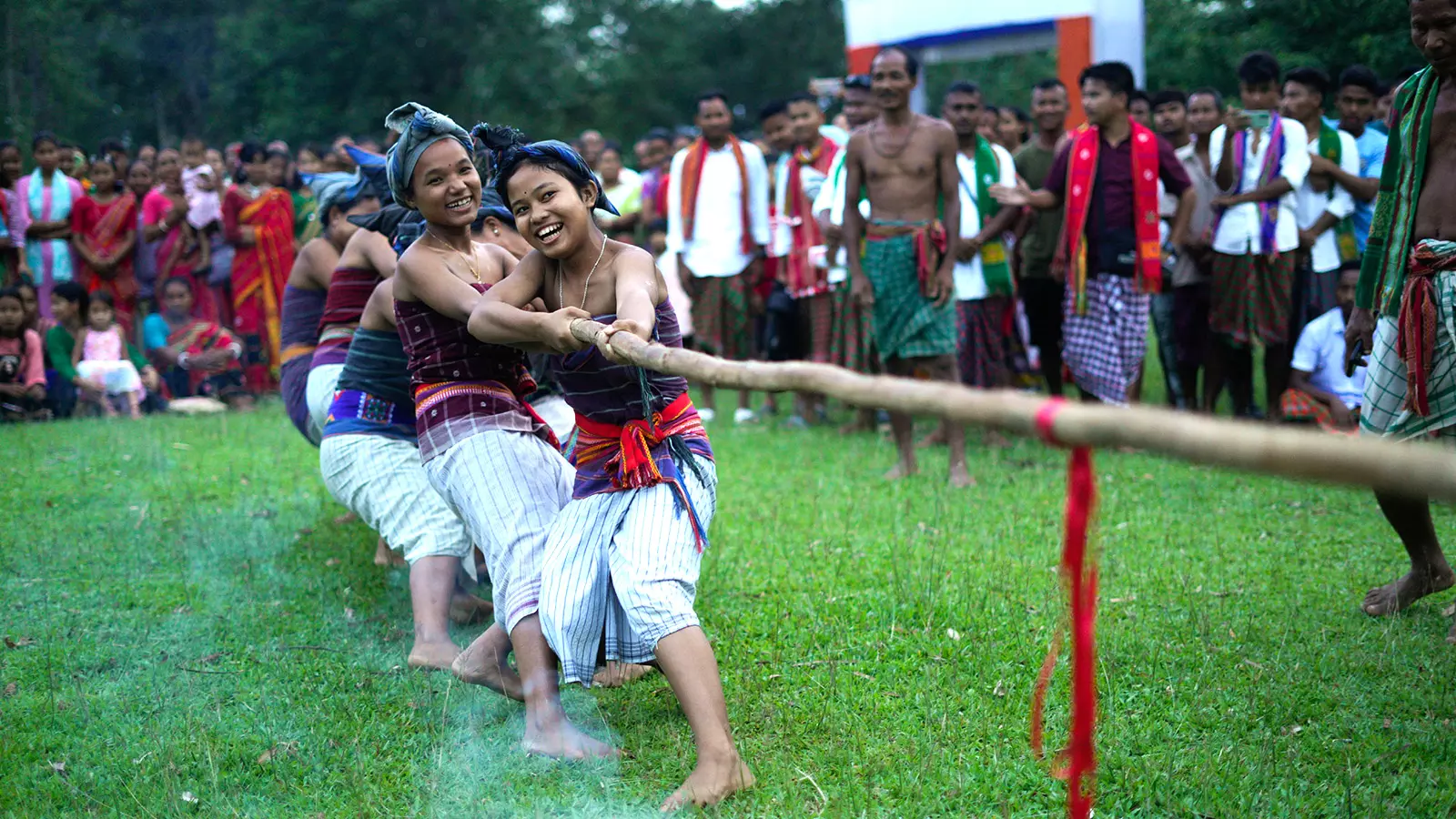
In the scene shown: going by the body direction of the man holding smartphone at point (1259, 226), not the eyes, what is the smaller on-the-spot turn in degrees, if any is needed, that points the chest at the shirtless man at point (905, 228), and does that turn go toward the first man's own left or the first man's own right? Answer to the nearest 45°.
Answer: approximately 45° to the first man's own right

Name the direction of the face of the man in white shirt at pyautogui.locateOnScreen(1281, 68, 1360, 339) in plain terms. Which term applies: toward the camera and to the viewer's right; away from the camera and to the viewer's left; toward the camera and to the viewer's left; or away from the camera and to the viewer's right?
toward the camera and to the viewer's left

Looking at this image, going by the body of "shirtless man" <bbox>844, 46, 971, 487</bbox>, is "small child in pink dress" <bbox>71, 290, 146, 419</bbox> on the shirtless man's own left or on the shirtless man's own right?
on the shirtless man's own right

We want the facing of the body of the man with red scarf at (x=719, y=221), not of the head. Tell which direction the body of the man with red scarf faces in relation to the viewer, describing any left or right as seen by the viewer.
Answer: facing the viewer

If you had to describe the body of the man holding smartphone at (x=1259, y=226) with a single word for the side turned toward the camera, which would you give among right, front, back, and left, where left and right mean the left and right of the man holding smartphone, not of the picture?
front

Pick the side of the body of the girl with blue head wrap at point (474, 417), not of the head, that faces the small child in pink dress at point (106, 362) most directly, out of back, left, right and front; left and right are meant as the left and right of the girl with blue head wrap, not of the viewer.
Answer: back

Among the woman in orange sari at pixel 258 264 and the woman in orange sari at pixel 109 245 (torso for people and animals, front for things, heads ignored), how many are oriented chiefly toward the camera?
2

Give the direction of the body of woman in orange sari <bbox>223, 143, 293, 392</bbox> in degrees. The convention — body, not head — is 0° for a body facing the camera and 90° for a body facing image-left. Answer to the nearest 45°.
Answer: approximately 0°

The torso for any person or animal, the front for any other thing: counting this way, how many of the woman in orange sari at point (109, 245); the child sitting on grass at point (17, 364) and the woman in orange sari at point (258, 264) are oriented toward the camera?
3

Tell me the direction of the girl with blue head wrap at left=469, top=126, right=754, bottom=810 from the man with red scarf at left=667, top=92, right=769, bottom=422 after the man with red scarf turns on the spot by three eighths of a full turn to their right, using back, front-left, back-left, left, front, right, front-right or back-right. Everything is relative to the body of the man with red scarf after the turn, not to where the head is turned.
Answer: back-left

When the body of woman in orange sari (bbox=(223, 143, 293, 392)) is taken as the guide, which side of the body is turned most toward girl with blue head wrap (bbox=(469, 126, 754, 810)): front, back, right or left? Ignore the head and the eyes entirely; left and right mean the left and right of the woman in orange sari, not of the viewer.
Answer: front

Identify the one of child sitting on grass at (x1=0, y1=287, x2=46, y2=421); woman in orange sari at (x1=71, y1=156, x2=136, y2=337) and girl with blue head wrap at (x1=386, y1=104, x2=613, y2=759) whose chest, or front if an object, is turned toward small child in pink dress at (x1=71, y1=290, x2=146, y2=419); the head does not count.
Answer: the woman in orange sari

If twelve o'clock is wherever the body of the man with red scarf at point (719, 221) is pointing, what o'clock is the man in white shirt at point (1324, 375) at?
The man in white shirt is roughly at 10 o'clock from the man with red scarf.

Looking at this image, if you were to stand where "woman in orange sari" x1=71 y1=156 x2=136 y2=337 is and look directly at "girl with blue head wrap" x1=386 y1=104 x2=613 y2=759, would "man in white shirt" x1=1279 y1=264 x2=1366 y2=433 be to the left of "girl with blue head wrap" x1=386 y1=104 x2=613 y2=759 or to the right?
left

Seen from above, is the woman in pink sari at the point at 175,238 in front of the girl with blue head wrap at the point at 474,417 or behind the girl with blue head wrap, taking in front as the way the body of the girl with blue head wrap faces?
behind
